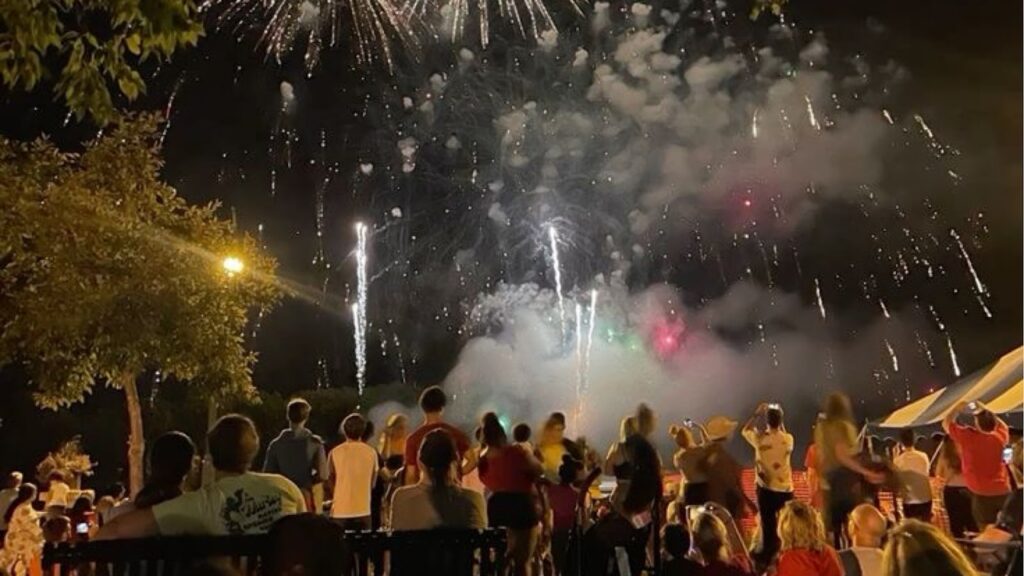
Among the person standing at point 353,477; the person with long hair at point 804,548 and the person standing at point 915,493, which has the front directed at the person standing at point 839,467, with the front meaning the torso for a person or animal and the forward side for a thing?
the person with long hair

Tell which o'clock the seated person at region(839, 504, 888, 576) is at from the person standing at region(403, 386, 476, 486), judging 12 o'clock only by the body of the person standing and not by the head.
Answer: The seated person is roughly at 4 o'clock from the person standing.

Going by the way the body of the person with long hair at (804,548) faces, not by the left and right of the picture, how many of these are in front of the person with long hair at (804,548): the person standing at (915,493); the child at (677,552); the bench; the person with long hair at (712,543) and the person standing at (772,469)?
2

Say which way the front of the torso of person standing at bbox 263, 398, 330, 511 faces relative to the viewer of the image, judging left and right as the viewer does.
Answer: facing away from the viewer

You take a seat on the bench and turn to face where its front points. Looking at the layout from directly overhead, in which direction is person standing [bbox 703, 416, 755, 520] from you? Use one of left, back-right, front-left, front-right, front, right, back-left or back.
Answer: front-right

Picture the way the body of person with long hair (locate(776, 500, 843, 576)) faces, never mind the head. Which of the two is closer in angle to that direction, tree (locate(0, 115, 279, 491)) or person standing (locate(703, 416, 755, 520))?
the person standing

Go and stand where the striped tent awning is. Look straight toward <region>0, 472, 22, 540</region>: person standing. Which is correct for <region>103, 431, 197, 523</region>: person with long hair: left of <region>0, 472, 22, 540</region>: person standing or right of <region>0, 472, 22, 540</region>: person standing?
left

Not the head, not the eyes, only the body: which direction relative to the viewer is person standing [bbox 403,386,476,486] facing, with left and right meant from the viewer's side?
facing away from the viewer

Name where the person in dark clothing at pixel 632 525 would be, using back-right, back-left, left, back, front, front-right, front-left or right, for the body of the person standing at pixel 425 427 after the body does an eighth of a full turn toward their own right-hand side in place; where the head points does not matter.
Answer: right

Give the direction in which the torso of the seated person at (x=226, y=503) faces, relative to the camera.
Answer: away from the camera

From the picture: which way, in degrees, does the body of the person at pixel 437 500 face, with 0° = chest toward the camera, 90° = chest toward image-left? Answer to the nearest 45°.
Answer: approximately 180°

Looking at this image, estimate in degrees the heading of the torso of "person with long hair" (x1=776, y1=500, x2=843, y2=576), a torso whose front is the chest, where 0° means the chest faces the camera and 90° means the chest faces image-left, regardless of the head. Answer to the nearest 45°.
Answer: approximately 180°

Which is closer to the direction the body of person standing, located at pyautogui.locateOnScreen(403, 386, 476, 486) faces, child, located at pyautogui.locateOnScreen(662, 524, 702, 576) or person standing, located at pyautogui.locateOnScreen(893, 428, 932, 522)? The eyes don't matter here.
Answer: the person standing

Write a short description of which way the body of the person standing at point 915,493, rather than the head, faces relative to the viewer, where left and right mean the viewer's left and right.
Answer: facing away from the viewer
